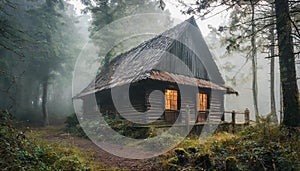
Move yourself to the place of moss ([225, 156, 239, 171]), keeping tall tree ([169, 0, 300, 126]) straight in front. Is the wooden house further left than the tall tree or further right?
left

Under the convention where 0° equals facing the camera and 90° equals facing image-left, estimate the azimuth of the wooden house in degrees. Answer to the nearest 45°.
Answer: approximately 315°

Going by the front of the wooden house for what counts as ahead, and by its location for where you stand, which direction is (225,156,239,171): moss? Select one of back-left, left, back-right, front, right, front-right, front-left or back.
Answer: front-right

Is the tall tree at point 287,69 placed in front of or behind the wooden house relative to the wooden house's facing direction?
in front
